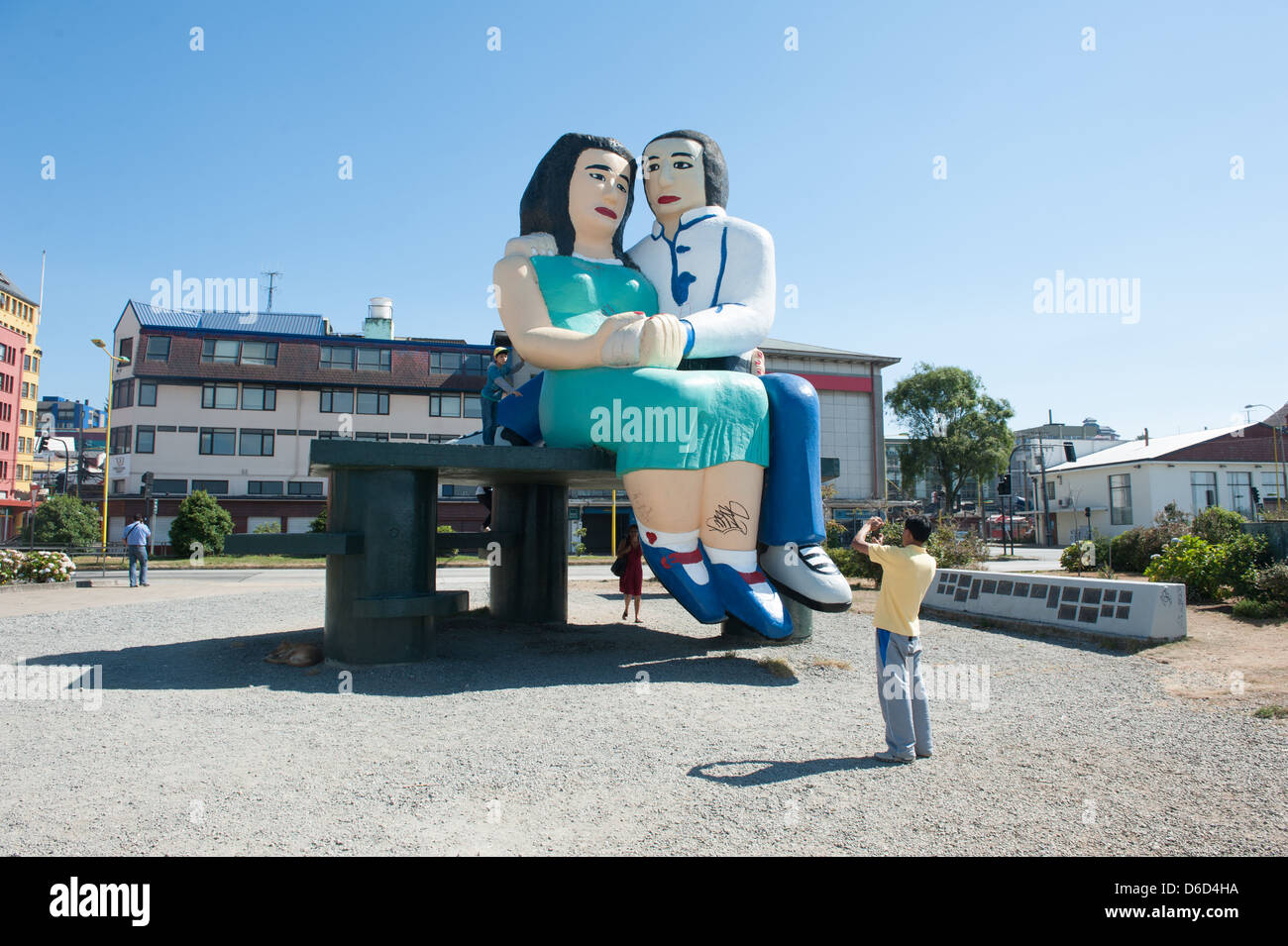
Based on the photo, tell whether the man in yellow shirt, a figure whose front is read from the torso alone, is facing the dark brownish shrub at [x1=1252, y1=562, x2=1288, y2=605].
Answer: no

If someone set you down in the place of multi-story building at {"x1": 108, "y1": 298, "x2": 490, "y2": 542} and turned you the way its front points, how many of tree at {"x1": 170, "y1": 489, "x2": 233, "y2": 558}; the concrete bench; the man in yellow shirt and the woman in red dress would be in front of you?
4

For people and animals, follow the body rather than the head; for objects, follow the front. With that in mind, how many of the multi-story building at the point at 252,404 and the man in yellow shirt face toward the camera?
1

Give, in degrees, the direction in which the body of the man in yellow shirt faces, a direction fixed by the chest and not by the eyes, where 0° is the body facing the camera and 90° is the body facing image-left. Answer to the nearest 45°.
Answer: approximately 135°

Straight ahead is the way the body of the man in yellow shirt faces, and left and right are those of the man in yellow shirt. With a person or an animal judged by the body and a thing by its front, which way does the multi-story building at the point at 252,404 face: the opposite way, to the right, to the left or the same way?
the opposite way

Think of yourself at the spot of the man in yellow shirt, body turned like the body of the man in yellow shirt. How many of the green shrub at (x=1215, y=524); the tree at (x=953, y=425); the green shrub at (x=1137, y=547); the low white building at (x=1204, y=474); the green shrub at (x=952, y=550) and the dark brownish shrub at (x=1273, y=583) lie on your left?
0

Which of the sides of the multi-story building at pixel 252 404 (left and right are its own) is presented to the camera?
front

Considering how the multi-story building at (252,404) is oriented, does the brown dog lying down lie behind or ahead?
ahead

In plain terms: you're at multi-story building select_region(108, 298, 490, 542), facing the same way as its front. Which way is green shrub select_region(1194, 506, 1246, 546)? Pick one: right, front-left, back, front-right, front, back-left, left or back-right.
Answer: front-left

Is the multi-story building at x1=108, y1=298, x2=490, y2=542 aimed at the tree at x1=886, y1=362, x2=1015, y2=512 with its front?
no

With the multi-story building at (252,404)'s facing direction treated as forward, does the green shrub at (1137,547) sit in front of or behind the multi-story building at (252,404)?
in front

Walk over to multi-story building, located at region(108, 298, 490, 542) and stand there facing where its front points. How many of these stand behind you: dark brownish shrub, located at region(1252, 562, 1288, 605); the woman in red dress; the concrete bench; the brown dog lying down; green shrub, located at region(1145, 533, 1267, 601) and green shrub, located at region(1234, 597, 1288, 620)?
0

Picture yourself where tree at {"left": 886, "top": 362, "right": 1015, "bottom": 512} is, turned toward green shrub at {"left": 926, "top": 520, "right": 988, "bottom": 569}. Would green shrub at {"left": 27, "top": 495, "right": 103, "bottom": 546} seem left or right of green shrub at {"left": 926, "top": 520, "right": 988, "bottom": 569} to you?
right

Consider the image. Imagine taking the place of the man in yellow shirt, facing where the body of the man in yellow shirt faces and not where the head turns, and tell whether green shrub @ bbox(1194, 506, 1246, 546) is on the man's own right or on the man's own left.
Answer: on the man's own right

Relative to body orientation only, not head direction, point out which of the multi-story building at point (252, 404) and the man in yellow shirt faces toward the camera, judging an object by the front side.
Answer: the multi-story building

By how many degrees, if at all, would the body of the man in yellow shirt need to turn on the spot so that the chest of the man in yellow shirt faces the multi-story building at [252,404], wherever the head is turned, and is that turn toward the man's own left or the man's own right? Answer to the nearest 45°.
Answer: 0° — they already face it

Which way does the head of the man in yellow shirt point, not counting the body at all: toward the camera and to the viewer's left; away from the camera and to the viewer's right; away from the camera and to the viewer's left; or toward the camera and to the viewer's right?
away from the camera and to the viewer's left
